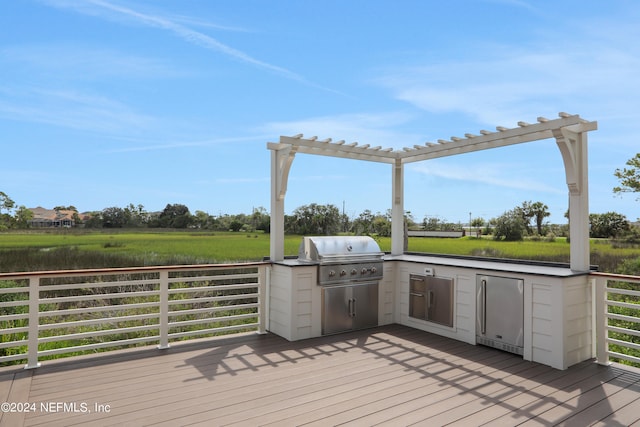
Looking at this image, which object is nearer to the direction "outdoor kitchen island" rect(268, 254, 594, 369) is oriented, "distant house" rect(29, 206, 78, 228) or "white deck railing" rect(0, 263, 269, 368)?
the white deck railing

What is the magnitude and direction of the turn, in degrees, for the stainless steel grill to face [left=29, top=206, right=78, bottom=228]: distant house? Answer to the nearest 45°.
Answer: approximately 180°

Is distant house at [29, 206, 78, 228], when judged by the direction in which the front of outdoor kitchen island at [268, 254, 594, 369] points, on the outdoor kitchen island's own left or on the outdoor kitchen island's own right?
on the outdoor kitchen island's own right

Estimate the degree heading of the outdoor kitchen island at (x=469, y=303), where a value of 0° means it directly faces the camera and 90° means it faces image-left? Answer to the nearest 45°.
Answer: approximately 45°

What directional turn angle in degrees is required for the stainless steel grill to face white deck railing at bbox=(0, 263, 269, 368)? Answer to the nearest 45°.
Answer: approximately 135° to its right
